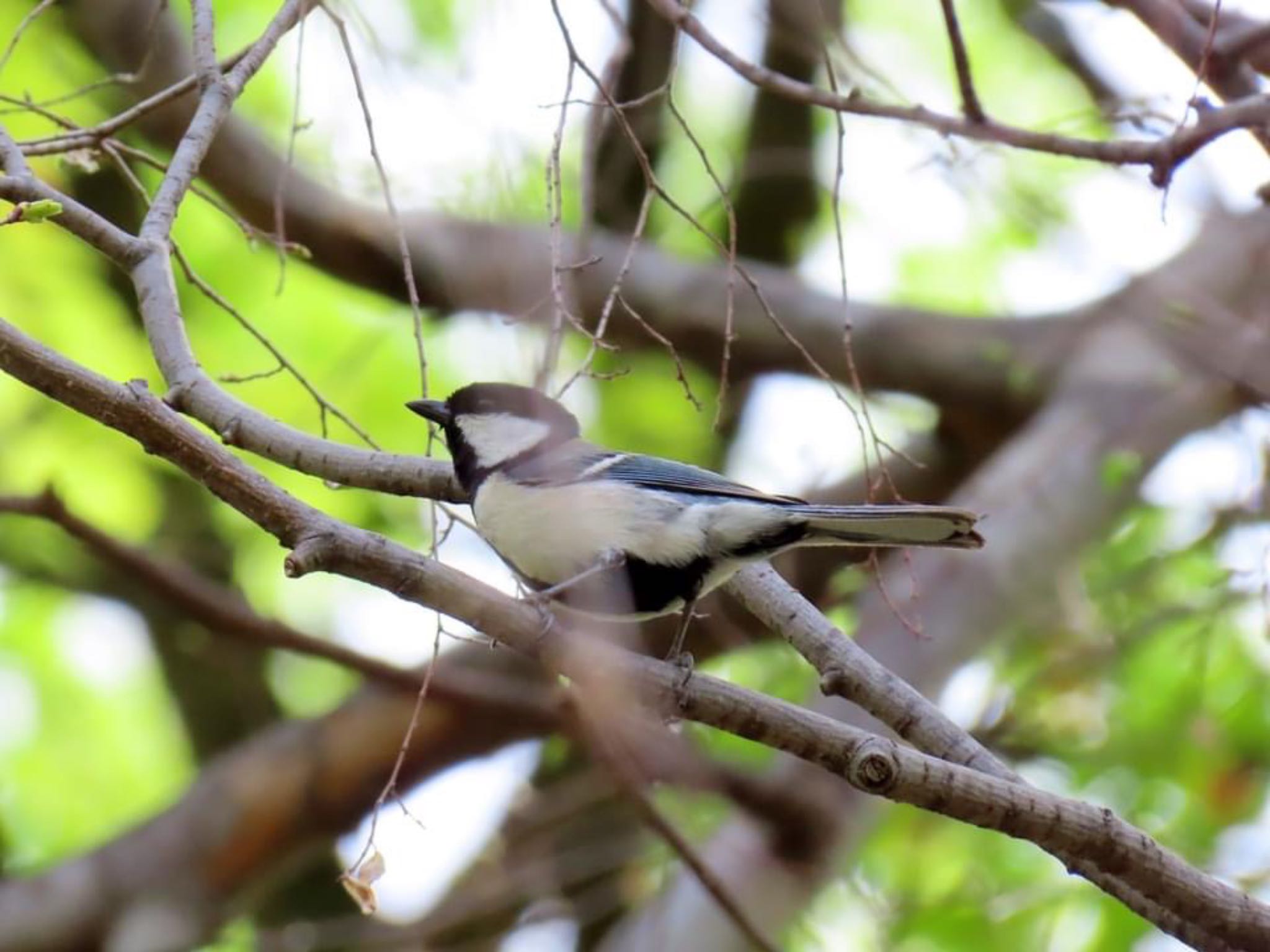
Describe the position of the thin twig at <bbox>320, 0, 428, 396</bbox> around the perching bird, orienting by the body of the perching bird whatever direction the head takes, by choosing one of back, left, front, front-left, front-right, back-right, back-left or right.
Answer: front-left

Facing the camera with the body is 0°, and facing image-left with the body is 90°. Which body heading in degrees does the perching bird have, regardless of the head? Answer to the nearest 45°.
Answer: approximately 90°
